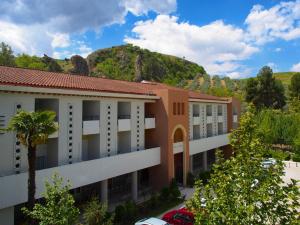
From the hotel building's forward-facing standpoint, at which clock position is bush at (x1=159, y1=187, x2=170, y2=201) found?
The bush is roughly at 10 o'clock from the hotel building.

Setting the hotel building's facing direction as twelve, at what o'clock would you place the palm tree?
The palm tree is roughly at 2 o'clock from the hotel building.
